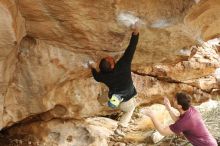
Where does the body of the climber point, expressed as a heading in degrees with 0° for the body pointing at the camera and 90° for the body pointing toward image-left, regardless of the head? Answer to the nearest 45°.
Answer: approximately 225°
